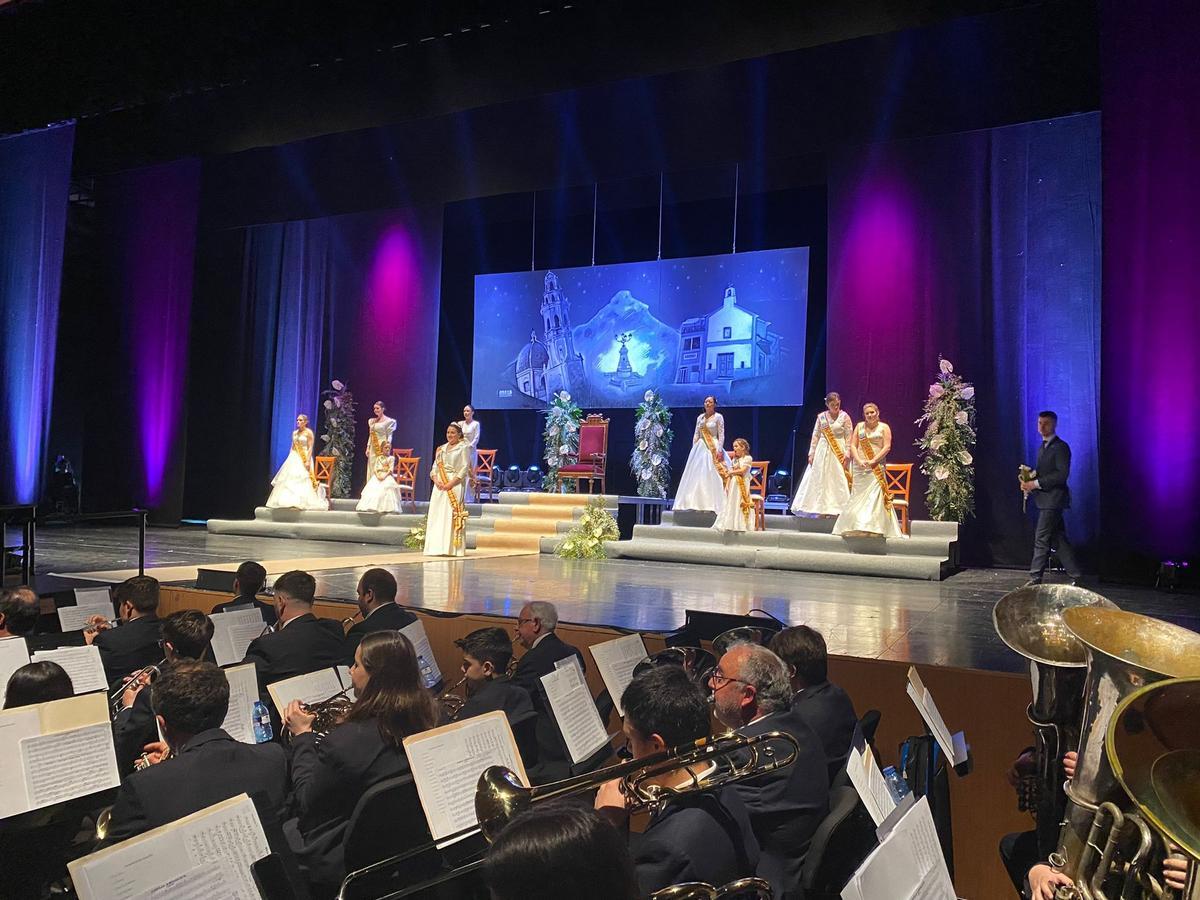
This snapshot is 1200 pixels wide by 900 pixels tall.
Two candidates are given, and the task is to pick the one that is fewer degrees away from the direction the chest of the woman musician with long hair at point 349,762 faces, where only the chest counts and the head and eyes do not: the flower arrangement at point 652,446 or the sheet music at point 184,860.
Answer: the flower arrangement

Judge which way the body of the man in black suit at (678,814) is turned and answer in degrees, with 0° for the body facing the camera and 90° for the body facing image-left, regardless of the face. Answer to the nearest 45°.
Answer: approximately 135°

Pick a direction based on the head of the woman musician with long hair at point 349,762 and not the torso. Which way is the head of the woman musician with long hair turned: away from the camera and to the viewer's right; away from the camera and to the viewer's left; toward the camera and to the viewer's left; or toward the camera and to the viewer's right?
away from the camera and to the viewer's left

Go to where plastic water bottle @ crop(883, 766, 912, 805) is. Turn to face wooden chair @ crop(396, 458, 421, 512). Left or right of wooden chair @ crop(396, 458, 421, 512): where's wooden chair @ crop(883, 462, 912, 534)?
right

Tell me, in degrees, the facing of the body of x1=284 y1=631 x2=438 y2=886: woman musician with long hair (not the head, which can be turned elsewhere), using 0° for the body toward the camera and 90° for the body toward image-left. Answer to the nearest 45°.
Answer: approximately 135°

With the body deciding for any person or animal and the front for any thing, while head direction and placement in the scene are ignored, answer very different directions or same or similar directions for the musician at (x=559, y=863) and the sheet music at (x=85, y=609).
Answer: very different directions

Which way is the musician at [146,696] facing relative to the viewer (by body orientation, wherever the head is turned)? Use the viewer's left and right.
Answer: facing away from the viewer and to the left of the viewer

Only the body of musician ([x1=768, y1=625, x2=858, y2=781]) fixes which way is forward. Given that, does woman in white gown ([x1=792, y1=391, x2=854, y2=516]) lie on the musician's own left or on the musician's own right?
on the musician's own right

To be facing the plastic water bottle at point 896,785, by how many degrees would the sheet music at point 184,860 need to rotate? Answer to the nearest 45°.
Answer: approximately 90° to its left

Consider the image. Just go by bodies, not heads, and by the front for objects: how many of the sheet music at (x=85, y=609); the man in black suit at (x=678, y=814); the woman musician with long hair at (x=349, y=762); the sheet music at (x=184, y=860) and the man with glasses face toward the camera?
2
